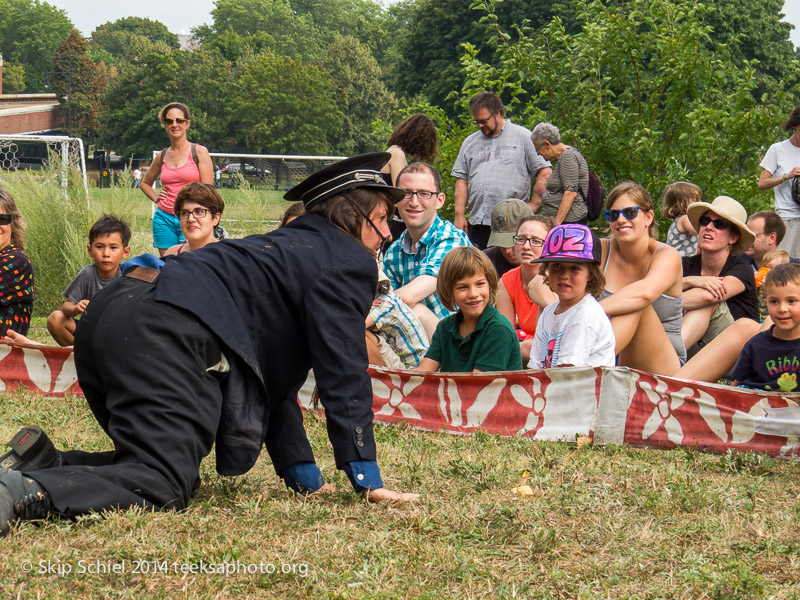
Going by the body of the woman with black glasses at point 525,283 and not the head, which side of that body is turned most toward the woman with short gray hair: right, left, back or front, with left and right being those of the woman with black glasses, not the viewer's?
back

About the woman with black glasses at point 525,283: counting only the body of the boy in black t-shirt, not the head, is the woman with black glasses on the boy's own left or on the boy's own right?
on the boy's own right

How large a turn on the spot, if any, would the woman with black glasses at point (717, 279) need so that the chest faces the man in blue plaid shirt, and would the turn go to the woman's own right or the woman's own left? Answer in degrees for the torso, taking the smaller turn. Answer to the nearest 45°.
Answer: approximately 45° to the woman's own right

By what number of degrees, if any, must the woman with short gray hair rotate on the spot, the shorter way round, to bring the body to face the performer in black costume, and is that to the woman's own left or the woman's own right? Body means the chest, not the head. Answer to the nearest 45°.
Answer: approximately 90° to the woman's own left

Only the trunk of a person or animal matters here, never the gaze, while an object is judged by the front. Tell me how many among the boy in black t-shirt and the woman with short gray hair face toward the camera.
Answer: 1

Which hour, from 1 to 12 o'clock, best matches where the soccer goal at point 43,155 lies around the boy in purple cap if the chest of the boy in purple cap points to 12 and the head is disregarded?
The soccer goal is roughly at 3 o'clock from the boy in purple cap.

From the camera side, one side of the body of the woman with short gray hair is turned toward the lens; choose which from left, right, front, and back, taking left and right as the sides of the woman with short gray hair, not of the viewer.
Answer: left

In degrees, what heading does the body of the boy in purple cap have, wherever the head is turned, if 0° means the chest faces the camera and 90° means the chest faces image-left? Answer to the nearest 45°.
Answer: approximately 45°

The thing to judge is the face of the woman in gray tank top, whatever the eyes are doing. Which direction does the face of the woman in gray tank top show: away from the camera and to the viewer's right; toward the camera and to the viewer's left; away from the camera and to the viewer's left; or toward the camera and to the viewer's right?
toward the camera and to the viewer's left

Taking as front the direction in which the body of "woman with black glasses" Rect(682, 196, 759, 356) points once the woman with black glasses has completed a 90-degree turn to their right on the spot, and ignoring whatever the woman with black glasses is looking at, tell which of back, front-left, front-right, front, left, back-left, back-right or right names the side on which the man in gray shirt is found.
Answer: front

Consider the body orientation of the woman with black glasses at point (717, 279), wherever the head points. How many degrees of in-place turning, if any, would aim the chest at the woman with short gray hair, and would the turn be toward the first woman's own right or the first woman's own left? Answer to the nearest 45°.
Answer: approximately 90° to the first woman's own right

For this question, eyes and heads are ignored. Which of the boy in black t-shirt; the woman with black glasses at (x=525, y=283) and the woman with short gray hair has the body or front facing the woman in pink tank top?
the woman with short gray hair

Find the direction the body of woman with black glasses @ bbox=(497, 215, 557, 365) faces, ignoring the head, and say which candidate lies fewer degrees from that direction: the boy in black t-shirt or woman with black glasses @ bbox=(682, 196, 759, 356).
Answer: the boy in black t-shirt
